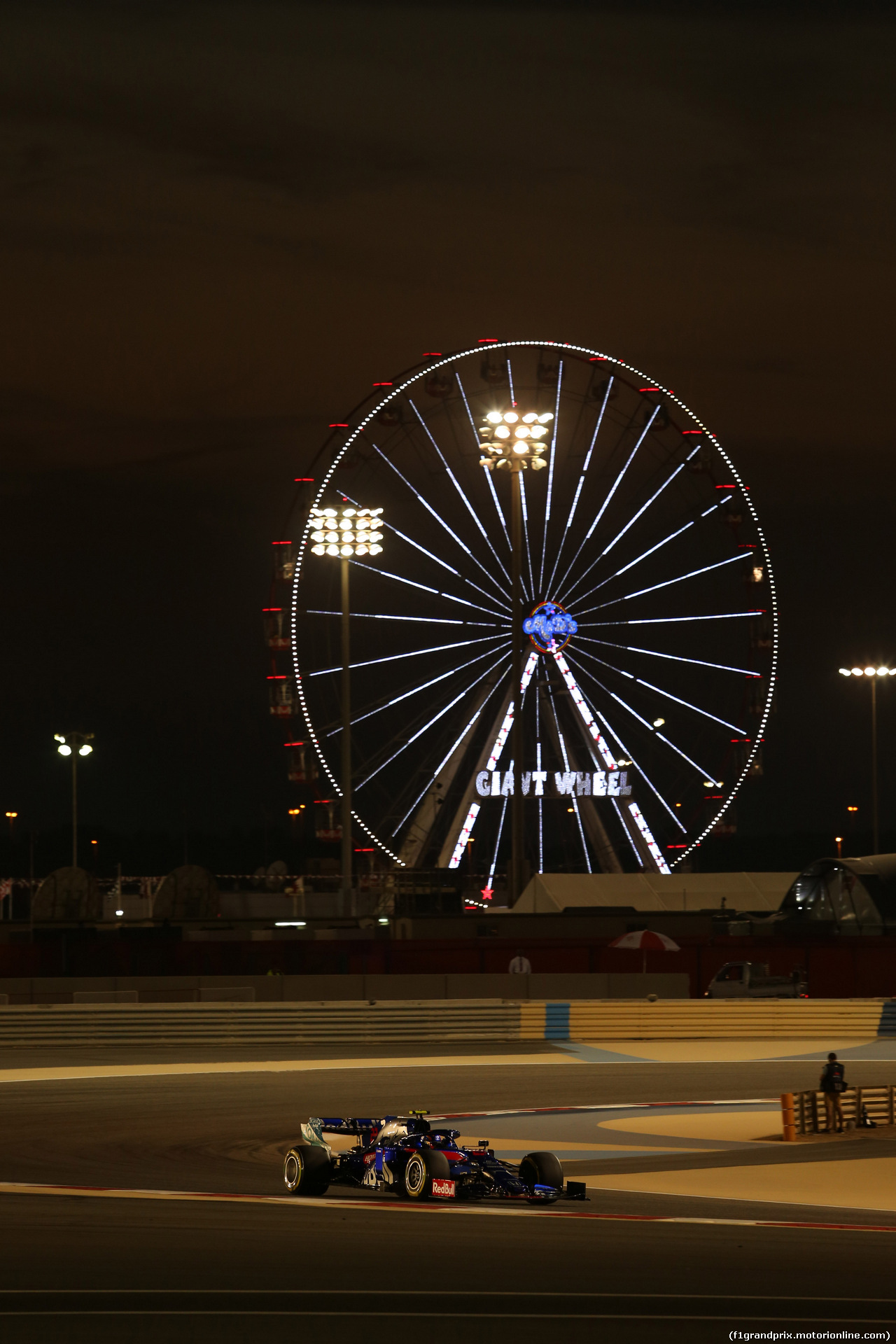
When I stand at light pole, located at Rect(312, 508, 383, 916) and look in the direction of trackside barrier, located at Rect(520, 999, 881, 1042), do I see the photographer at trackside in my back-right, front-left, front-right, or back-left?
front-right

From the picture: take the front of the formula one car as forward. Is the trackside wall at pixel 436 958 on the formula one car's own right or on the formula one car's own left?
on the formula one car's own left

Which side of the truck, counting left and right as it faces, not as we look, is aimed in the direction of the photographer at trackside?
left

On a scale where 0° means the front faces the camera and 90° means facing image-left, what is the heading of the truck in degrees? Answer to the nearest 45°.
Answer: approximately 90°

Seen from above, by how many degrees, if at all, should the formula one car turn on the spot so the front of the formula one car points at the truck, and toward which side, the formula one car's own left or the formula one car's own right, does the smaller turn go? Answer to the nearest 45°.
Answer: approximately 135° to the formula one car's own left

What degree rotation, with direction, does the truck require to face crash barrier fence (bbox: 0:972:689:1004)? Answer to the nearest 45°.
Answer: approximately 45° to its left

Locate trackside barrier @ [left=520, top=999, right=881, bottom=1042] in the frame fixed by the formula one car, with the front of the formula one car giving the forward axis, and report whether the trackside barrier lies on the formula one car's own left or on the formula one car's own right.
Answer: on the formula one car's own left

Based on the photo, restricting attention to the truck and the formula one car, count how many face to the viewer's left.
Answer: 1

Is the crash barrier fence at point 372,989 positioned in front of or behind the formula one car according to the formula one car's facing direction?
behind

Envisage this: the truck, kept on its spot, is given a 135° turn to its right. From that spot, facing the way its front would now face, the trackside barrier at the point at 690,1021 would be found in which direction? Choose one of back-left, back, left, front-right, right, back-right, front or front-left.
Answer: back-right

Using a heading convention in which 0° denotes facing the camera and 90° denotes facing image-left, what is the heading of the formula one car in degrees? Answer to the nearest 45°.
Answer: approximately 315°
